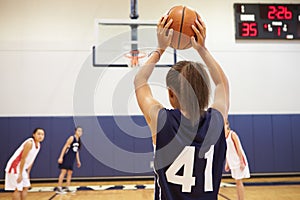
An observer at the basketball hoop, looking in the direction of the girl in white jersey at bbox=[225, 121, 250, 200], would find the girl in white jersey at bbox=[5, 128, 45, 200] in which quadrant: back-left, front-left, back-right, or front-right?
back-right

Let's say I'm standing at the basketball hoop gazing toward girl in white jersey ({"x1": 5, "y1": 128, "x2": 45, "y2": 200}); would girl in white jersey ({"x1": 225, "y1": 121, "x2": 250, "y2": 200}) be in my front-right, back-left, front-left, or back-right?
back-left

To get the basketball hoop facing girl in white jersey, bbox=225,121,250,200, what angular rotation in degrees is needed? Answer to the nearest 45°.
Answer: approximately 45° to its left

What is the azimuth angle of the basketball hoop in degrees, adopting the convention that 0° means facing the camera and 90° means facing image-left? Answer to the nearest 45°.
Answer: approximately 0°

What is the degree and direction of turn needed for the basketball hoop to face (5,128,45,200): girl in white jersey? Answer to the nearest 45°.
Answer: approximately 45° to its right
